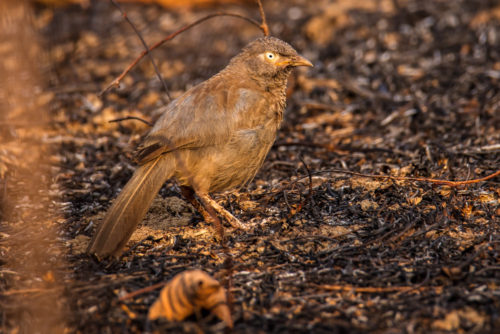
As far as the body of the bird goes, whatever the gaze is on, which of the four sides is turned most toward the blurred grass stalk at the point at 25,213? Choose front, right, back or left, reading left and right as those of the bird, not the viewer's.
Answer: back

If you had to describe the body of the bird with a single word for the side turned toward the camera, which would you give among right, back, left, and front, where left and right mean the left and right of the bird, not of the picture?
right

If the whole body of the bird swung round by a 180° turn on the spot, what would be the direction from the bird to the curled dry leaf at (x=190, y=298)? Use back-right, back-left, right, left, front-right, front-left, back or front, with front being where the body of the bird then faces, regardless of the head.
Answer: left
